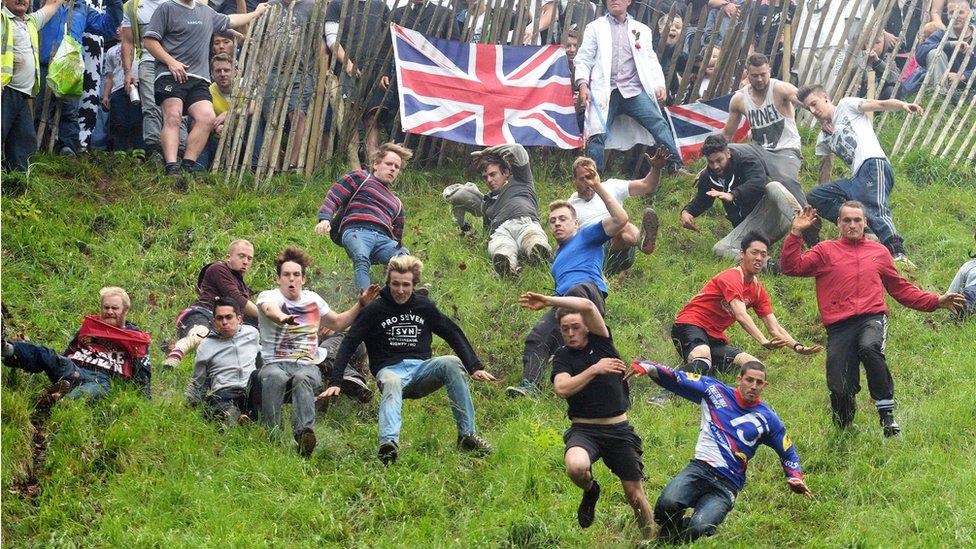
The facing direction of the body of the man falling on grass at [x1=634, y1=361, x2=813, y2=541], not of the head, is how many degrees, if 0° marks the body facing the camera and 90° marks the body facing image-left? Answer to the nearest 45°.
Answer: approximately 0°

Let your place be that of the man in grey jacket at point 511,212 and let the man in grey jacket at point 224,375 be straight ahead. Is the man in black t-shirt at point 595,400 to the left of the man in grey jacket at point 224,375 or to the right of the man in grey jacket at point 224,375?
left

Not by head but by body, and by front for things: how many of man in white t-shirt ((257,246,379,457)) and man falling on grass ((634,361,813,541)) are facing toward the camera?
2

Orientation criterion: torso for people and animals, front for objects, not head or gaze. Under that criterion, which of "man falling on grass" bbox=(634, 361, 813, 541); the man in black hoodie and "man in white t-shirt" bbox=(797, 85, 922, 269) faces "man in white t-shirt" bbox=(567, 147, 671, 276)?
"man in white t-shirt" bbox=(797, 85, 922, 269)

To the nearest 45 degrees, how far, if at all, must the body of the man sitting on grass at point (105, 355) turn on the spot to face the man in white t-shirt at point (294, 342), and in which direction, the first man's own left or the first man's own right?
approximately 135° to the first man's own left

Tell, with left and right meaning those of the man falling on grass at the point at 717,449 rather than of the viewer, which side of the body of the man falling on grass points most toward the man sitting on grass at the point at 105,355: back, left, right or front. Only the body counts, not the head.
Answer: right

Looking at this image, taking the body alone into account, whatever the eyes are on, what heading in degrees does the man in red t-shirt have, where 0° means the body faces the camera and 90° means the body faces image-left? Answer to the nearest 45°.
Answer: approximately 315°

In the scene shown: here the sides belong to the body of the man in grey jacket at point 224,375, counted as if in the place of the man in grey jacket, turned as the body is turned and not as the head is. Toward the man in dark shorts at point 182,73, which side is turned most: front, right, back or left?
back

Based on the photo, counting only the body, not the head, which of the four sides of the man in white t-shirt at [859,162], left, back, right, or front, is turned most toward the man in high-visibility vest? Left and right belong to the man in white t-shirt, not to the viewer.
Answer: front

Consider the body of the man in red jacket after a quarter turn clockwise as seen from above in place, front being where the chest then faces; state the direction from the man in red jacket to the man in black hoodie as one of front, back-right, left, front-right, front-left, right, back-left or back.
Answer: front-left

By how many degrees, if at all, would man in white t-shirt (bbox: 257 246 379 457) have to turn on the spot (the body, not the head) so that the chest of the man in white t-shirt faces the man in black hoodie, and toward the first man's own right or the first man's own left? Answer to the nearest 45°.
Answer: approximately 90° to the first man's own left
